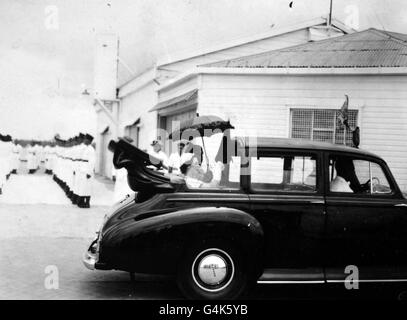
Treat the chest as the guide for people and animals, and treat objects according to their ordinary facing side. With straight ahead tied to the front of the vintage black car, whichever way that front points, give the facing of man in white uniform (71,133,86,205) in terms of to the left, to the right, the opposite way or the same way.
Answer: the opposite way

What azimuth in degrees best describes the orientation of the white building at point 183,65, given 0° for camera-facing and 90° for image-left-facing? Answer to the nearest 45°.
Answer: approximately 45°
